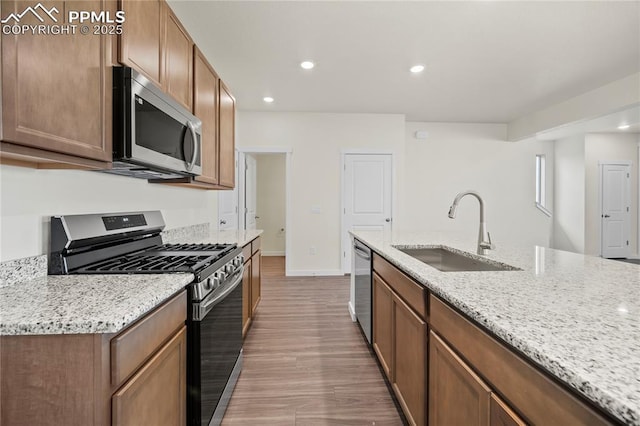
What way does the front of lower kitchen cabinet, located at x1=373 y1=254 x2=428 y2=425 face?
to the viewer's left

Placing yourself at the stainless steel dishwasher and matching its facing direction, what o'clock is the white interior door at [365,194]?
The white interior door is roughly at 3 o'clock from the stainless steel dishwasher.

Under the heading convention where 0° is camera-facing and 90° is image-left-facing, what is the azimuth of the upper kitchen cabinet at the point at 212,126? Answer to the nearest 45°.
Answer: approximately 270°

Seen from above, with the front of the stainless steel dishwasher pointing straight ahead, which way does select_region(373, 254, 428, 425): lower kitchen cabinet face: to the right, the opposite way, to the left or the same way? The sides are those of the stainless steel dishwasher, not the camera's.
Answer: the same way

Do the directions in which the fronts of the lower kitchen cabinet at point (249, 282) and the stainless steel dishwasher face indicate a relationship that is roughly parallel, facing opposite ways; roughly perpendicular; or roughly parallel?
roughly parallel, facing opposite ways

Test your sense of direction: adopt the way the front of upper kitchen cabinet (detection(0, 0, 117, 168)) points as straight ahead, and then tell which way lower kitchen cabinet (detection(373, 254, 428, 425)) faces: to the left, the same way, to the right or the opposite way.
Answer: the opposite way

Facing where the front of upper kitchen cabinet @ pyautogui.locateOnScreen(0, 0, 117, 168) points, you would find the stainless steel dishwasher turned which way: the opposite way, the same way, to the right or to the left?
the opposite way

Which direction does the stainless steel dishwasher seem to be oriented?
to the viewer's left

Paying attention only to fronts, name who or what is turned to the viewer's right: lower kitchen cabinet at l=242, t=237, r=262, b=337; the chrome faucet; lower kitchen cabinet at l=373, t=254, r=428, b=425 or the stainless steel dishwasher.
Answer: lower kitchen cabinet at l=242, t=237, r=262, b=337

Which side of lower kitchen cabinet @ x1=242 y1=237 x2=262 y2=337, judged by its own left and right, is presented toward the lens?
right

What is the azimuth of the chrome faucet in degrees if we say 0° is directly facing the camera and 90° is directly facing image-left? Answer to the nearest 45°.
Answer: approximately 90°

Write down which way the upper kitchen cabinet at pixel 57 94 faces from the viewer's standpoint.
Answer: facing the viewer and to the right of the viewer
